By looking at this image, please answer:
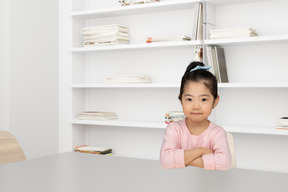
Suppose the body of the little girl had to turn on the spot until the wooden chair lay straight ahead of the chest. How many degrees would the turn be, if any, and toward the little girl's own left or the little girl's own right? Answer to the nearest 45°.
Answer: approximately 90° to the little girl's own right

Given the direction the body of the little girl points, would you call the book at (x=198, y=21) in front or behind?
behind

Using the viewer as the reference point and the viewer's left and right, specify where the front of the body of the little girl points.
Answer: facing the viewer

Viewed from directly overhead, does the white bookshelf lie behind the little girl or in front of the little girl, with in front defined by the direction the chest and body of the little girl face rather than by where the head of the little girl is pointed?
behind

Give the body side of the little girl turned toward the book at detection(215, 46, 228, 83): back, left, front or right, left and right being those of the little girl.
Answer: back

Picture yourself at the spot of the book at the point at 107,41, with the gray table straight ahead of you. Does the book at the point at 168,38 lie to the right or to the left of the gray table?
left
